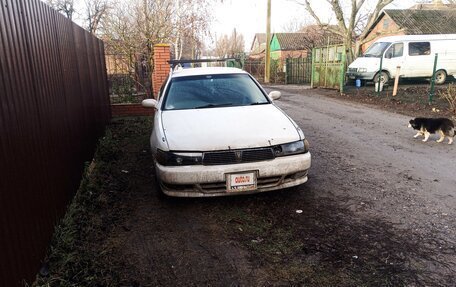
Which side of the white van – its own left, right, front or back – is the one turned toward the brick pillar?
front

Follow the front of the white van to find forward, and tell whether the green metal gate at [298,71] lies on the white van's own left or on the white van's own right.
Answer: on the white van's own right

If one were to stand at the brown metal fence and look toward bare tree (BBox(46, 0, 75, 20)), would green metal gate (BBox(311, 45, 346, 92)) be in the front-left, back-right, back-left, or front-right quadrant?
front-right

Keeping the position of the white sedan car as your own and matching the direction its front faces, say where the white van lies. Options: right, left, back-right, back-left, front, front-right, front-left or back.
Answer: back-left

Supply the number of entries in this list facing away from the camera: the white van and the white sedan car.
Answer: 0

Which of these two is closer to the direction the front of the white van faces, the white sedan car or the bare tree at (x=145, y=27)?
the bare tree

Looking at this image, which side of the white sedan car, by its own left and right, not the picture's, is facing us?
front

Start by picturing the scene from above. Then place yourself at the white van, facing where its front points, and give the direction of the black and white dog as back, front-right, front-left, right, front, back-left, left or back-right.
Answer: front-left

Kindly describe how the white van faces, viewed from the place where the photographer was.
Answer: facing the viewer and to the left of the viewer

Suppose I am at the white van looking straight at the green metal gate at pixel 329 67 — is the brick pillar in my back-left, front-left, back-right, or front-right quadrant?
front-left

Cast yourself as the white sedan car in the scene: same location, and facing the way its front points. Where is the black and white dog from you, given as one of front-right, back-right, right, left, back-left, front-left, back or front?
back-left

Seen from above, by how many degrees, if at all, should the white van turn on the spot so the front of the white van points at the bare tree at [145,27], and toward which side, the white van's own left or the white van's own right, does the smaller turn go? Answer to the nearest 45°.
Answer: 0° — it already faces it

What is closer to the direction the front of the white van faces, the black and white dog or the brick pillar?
the brick pillar

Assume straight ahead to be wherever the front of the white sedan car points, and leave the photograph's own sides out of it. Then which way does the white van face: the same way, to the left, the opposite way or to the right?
to the right

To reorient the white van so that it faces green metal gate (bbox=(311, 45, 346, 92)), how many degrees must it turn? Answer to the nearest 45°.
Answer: approximately 45° to its right
